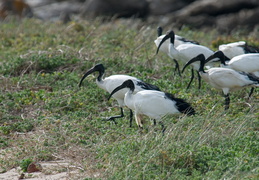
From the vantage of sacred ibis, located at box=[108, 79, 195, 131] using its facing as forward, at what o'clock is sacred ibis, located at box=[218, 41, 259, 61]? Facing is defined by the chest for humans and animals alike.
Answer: sacred ibis, located at box=[218, 41, 259, 61] is roughly at 4 o'clock from sacred ibis, located at box=[108, 79, 195, 131].

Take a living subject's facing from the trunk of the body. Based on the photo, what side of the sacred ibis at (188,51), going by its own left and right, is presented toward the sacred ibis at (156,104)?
left

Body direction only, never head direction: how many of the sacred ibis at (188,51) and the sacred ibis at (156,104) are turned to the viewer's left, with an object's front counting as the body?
2

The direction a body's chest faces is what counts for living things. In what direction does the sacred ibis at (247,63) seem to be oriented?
to the viewer's left

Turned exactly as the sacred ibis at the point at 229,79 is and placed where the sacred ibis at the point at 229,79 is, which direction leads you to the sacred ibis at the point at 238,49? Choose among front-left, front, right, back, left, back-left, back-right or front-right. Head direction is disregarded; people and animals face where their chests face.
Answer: right

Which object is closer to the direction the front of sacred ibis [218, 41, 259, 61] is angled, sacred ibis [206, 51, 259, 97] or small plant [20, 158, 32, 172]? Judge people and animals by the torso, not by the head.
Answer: the small plant

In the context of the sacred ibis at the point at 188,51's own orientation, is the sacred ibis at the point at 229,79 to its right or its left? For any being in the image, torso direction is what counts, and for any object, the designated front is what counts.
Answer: on its left

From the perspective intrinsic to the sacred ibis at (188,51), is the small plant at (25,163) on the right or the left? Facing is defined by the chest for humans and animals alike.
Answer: on its left

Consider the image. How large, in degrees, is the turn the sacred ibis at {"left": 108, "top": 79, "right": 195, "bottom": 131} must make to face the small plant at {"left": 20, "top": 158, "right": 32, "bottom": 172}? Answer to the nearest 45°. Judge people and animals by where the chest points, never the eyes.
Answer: approximately 45° to its left

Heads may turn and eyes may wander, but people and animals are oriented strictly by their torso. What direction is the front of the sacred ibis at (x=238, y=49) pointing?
to the viewer's left
